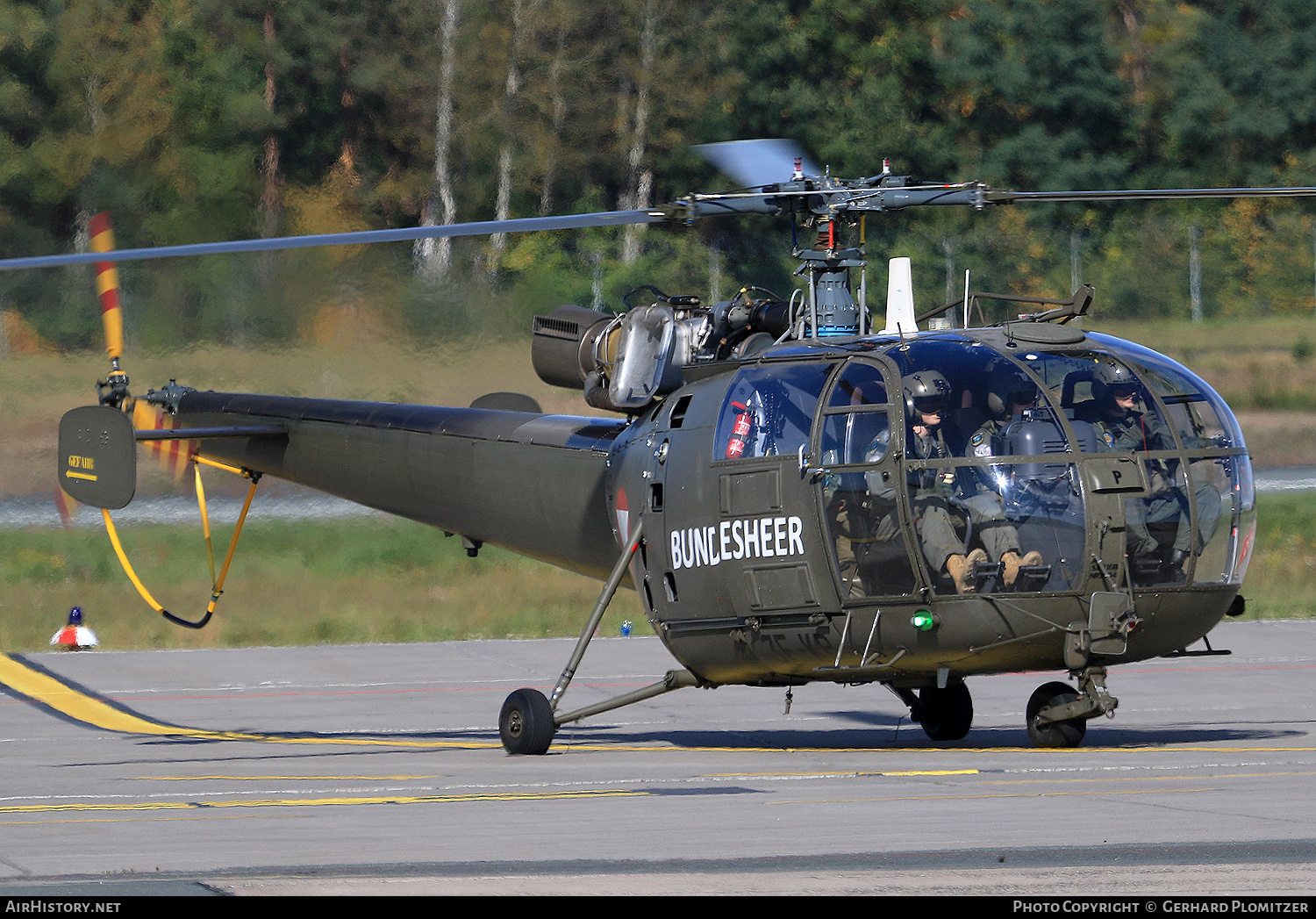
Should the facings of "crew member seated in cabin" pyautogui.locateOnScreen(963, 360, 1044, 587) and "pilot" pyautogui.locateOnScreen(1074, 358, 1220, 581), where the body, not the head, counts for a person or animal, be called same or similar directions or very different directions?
same or similar directions

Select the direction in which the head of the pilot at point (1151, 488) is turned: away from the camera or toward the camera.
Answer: toward the camera

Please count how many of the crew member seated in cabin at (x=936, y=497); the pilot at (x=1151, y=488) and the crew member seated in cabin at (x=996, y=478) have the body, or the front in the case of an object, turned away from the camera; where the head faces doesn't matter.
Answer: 0

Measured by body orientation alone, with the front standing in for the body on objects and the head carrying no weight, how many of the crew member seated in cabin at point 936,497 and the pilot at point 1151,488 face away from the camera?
0

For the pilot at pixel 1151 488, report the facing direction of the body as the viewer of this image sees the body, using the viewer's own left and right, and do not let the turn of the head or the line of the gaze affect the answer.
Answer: facing the viewer and to the right of the viewer

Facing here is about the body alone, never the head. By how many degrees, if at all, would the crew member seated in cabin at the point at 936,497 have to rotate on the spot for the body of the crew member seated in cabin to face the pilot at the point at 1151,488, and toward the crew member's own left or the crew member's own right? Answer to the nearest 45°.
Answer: approximately 45° to the crew member's own left

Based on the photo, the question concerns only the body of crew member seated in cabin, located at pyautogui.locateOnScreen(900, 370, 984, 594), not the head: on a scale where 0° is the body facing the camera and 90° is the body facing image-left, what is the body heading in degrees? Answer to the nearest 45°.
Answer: approximately 315°

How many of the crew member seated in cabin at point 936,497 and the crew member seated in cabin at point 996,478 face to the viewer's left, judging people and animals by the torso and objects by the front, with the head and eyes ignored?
0
